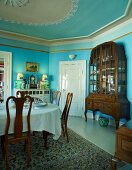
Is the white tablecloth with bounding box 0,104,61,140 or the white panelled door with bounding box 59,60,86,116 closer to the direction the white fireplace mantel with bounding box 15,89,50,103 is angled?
the white tablecloth

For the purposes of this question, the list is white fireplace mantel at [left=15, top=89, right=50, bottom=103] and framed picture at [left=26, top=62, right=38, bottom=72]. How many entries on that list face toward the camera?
2

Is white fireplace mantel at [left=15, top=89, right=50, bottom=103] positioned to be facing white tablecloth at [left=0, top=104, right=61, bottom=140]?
yes

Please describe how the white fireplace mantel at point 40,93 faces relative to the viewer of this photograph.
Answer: facing the viewer

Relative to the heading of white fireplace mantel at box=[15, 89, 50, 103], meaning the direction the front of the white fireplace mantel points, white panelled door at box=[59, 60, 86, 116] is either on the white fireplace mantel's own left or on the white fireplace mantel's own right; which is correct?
on the white fireplace mantel's own left

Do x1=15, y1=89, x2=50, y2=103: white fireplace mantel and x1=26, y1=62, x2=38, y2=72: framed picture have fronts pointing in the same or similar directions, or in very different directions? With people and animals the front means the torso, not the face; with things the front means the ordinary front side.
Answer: same or similar directions

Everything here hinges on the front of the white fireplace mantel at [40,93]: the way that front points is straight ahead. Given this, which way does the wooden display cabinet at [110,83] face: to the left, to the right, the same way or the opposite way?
to the right

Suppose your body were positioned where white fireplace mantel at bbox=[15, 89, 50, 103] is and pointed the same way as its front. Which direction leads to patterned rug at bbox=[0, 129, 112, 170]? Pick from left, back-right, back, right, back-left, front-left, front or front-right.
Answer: front

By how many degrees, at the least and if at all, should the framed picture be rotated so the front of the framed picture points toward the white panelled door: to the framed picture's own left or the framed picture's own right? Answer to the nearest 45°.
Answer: approximately 90° to the framed picture's own left

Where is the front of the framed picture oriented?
toward the camera

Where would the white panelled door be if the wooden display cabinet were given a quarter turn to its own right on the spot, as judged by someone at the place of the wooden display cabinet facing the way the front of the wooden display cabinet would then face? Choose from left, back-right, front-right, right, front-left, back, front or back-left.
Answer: front

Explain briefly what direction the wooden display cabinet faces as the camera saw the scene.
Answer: facing the viewer and to the left of the viewer

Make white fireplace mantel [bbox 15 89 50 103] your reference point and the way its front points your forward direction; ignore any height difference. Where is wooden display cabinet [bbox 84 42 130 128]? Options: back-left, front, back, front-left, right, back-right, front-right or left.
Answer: front-left

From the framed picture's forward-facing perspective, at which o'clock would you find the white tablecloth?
The white tablecloth is roughly at 12 o'clock from the framed picture.

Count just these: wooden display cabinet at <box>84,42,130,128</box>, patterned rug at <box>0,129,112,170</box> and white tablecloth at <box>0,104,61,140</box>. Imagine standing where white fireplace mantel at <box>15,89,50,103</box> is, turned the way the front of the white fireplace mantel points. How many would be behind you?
0
